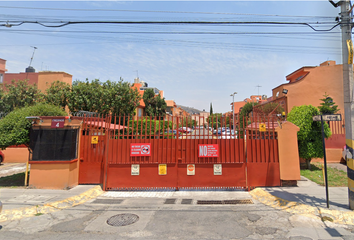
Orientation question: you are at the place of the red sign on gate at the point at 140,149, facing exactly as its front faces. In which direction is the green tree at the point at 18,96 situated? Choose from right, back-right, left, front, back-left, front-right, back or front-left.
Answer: back-right

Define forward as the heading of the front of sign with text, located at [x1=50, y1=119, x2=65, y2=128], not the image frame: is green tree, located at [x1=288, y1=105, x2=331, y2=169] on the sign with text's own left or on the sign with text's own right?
on the sign with text's own left

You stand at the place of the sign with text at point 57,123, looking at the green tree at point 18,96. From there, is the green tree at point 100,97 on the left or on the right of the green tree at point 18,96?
right

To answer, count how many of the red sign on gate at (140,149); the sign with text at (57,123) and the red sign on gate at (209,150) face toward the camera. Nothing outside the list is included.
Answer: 3

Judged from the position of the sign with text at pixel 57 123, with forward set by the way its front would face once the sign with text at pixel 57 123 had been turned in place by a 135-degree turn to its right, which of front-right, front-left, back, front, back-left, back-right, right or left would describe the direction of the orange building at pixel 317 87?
back-right

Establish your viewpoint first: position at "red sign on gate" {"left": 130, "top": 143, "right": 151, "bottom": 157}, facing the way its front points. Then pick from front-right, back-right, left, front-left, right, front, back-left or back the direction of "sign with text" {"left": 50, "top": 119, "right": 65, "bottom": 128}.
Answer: right

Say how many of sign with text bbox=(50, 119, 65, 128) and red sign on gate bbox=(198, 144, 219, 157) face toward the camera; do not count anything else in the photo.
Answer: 2

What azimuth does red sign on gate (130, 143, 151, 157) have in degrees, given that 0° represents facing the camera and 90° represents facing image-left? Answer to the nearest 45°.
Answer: approximately 0°

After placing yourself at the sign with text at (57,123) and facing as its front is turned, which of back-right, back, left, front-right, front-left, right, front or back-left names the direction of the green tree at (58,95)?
back

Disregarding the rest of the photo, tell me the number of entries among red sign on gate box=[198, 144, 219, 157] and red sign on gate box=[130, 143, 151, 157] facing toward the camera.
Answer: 2

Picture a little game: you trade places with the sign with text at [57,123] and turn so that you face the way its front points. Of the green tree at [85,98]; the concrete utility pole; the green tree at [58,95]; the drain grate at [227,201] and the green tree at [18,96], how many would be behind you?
3

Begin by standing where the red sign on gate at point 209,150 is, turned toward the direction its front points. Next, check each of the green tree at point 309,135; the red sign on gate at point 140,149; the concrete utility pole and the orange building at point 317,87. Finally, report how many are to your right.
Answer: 1

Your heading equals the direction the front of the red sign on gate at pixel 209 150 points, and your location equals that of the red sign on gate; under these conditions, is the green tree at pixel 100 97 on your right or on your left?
on your right

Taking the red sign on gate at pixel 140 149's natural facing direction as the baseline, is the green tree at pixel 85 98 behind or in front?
behind
